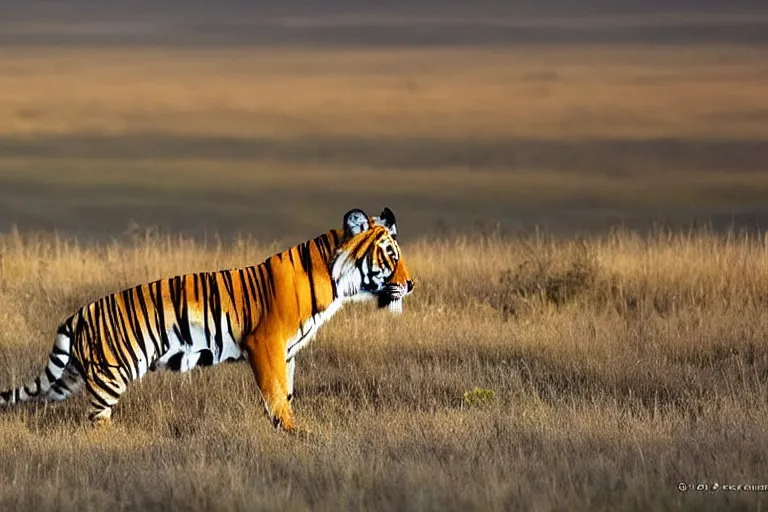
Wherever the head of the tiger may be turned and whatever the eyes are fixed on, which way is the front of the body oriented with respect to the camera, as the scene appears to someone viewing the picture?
to the viewer's right

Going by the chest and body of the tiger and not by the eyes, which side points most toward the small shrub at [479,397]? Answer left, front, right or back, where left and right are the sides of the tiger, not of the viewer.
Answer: front
